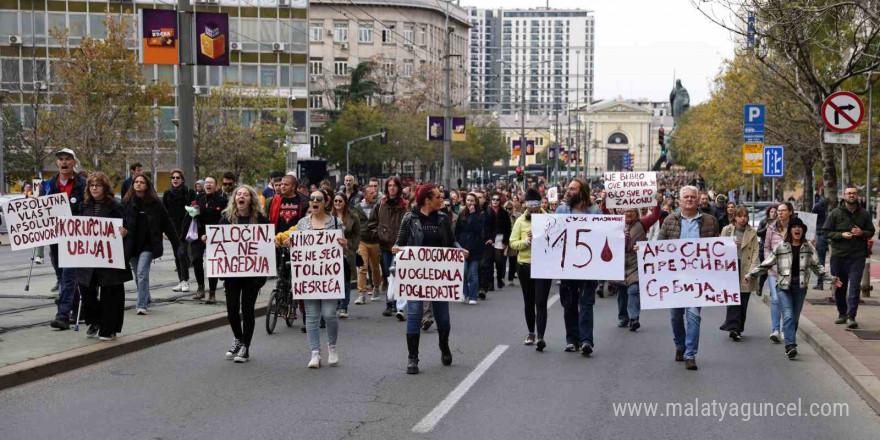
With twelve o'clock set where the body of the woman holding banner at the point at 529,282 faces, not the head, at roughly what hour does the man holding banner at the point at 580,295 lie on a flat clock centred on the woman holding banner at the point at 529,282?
the man holding banner at the point at 580,295 is roughly at 10 o'clock from the woman holding banner at the point at 529,282.

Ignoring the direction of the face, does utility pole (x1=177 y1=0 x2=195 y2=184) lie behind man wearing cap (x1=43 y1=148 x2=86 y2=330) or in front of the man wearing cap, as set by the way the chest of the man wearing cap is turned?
behind

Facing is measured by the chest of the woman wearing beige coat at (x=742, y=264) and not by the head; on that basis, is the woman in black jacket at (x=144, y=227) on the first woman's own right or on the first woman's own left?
on the first woman's own right

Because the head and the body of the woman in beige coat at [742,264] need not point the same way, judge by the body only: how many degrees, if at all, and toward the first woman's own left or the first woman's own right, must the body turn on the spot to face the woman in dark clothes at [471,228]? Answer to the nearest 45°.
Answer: approximately 135° to the first woman's own right

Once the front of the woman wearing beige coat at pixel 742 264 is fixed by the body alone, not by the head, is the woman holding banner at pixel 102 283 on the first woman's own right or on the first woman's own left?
on the first woman's own right

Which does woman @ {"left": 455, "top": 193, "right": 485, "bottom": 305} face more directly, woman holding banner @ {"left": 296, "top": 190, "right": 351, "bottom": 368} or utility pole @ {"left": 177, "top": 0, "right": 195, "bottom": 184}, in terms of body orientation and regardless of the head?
the woman holding banner
